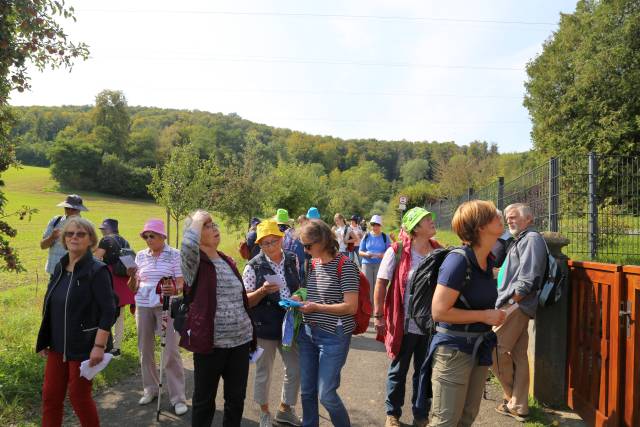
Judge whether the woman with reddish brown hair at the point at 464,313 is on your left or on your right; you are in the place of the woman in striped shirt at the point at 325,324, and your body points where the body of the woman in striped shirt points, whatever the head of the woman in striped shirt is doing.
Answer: on your left

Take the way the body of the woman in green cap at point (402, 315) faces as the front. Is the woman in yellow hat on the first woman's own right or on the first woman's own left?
on the first woman's own right

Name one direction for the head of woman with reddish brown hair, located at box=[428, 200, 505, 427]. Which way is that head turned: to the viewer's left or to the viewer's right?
to the viewer's right

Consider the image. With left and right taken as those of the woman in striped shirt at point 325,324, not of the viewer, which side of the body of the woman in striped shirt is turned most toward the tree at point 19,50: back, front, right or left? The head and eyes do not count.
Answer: right

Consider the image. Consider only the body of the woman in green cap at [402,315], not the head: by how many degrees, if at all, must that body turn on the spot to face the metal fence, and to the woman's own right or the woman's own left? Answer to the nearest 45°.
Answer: approximately 90° to the woman's own left

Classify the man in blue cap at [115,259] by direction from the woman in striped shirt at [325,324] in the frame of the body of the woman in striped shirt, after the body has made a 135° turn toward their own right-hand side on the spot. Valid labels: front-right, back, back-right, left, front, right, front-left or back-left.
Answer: front-left

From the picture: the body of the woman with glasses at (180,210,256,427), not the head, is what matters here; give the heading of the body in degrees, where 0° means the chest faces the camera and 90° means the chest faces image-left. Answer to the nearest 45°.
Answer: approximately 315°

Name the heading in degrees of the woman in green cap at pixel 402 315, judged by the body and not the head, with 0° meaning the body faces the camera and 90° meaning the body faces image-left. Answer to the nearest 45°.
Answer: approximately 315°

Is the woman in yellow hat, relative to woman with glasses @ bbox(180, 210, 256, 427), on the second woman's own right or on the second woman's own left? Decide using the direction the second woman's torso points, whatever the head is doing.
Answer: on the second woman's own left

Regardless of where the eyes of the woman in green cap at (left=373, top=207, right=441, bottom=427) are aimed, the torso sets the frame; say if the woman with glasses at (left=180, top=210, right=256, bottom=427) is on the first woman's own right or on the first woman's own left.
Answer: on the first woman's own right

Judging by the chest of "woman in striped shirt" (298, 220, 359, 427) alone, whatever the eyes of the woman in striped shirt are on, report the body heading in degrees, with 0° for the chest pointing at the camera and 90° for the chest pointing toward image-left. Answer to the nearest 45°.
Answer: approximately 45°

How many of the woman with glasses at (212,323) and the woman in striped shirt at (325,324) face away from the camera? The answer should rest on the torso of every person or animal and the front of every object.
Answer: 0

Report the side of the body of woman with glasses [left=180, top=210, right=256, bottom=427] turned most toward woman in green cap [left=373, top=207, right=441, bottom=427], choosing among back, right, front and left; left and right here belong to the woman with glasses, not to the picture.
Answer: left
